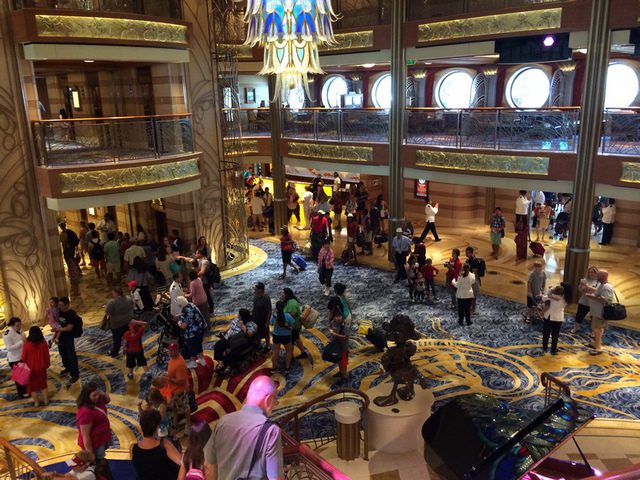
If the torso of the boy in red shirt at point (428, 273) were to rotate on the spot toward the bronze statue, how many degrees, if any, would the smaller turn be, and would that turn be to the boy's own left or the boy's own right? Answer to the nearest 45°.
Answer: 0° — they already face it

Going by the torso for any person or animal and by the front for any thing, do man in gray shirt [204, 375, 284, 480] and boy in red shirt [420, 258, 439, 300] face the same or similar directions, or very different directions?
very different directions

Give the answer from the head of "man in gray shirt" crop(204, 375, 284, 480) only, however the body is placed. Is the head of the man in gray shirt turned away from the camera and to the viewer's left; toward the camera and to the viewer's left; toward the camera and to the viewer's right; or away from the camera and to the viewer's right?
away from the camera and to the viewer's right

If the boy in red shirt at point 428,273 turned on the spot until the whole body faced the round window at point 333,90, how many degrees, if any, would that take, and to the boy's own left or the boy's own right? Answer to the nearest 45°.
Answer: approximately 180°

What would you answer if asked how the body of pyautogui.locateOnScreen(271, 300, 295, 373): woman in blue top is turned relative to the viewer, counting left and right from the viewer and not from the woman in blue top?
facing away from the viewer

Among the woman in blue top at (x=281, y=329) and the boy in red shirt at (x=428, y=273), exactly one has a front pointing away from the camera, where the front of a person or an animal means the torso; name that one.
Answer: the woman in blue top

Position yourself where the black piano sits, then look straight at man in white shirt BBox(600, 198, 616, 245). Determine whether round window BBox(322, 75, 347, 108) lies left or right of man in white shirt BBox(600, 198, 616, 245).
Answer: left

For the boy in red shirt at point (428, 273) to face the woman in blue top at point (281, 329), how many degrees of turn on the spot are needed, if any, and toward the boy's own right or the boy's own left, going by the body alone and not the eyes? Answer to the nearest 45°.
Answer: approximately 45° to the boy's own right
